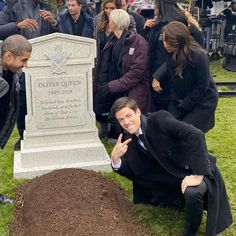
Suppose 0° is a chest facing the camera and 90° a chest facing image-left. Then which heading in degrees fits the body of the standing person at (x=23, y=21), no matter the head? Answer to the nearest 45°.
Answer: approximately 315°

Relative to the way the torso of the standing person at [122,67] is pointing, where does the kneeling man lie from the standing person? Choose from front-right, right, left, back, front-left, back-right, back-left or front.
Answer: front-left

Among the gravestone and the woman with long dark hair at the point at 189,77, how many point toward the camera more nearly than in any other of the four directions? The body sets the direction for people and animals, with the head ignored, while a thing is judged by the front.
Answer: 1

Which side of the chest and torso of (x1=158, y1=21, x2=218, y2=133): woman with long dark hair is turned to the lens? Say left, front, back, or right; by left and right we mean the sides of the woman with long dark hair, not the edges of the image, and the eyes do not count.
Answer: left

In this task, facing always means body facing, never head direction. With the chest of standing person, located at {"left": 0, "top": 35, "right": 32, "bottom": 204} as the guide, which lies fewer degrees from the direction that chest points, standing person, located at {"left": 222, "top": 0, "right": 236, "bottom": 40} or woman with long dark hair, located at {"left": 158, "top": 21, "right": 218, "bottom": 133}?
the woman with long dark hair

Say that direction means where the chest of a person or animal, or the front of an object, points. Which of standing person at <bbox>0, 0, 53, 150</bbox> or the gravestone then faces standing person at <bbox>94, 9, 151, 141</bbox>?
standing person at <bbox>0, 0, 53, 150</bbox>

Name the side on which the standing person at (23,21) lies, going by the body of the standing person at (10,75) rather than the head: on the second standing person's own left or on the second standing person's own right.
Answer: on the second standing person's own left

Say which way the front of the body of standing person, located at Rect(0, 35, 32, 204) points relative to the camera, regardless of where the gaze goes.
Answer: to the viewer's right

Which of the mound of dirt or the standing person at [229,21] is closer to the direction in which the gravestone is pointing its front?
the mound of dirt

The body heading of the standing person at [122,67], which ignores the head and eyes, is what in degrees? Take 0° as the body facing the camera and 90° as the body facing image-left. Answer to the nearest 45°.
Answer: approximately 45°
